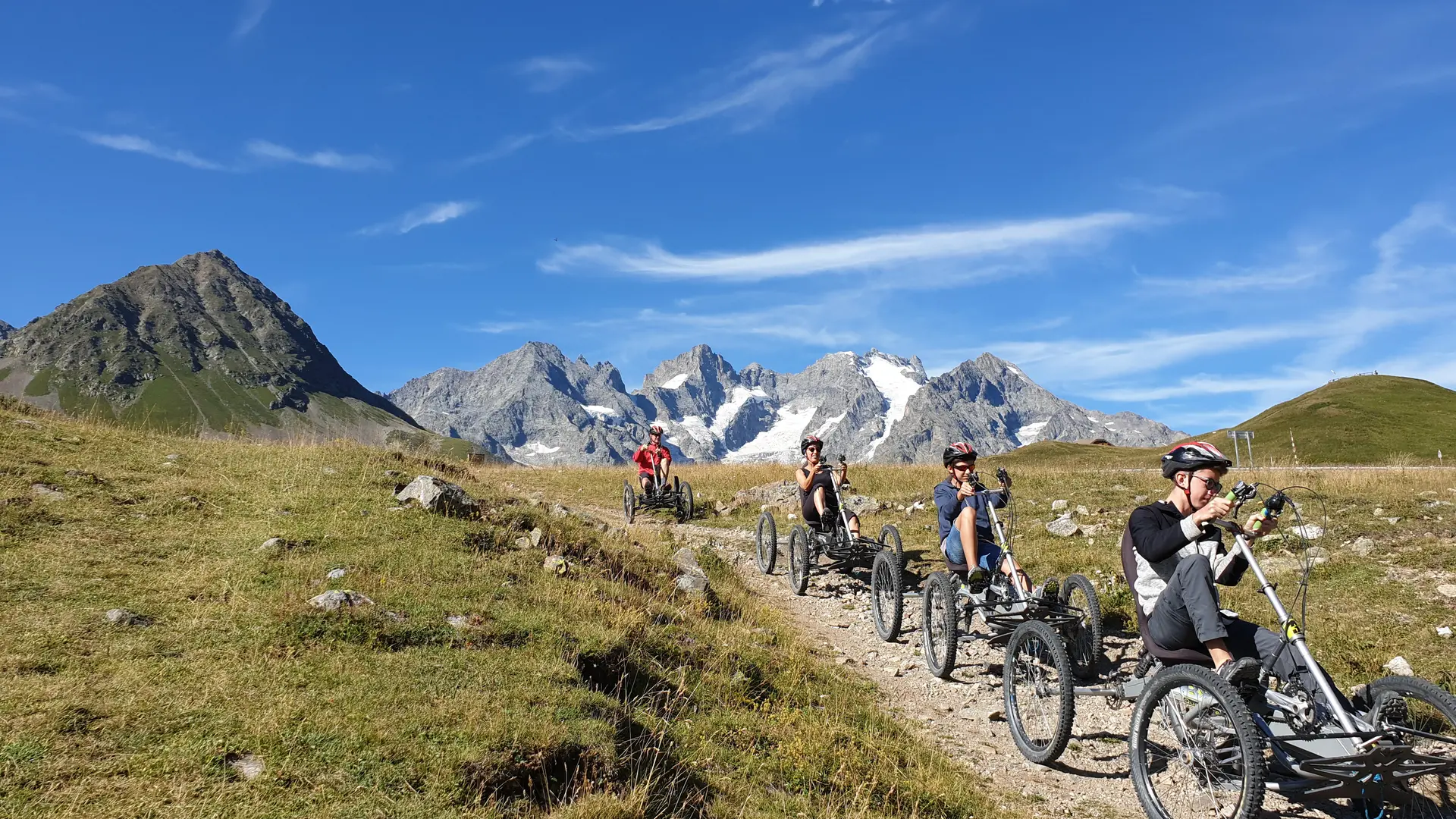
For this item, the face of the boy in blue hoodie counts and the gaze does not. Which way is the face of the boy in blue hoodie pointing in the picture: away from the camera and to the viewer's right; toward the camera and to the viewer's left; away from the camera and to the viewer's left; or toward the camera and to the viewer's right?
toward the camera and to the viewer's right

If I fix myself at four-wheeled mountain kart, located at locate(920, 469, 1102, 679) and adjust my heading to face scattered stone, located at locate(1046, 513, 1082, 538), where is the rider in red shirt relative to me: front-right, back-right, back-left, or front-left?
front-left

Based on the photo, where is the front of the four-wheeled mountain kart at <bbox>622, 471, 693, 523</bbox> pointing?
toward the camera

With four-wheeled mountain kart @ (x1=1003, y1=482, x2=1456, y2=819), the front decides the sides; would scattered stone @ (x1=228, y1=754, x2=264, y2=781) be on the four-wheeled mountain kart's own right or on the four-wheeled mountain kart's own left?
on the four-wheeled mountain kart's own right

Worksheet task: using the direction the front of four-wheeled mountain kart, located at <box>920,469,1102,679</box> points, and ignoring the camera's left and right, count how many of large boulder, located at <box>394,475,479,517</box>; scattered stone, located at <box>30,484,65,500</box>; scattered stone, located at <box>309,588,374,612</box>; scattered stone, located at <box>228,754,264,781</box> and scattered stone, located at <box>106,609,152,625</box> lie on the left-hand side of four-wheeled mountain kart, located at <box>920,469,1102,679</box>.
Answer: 0

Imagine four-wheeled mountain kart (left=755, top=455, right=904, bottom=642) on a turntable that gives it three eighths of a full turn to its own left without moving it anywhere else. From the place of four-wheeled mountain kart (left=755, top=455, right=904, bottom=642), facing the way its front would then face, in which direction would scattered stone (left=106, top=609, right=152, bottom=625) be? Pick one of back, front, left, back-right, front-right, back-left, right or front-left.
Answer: back-left

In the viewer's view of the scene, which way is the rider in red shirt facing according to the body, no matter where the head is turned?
toward the camera

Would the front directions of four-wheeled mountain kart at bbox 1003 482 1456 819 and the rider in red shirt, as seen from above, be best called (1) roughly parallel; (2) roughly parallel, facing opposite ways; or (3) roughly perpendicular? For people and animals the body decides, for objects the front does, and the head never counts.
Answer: roughly parallel

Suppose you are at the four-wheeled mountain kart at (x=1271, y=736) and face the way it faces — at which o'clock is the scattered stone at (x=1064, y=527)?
The scattered stone is roughly at 7 o'clock from the four-wheeled mountain kart.

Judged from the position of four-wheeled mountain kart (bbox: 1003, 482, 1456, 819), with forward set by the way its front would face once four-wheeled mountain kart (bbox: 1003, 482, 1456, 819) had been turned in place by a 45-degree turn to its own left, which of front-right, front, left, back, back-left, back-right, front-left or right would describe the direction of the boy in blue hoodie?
back-left

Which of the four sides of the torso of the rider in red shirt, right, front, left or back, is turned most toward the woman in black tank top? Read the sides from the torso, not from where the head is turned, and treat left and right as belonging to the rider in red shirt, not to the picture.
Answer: front

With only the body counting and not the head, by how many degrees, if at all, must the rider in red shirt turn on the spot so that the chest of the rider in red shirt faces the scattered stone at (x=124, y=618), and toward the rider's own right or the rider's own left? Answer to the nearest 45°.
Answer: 0° — they already face it

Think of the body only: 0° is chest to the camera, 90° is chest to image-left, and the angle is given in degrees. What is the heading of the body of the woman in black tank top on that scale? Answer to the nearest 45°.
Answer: approximately 315°

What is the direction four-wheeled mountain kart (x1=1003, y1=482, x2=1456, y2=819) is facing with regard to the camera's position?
facing the viewer and to the right of the viewer

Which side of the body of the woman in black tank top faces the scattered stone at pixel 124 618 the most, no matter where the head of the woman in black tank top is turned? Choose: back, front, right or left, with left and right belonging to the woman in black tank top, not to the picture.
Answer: right

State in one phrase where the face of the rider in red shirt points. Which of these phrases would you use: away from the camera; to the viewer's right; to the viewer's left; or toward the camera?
toward the camera

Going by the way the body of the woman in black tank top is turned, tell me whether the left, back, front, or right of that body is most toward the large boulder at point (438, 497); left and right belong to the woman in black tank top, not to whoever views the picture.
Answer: right

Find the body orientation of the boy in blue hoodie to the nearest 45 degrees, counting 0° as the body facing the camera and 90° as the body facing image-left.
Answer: approximately 315°
